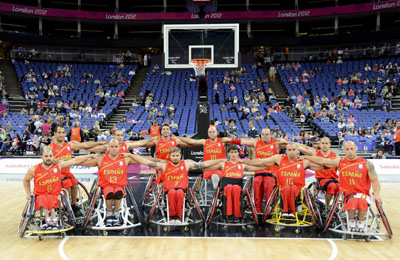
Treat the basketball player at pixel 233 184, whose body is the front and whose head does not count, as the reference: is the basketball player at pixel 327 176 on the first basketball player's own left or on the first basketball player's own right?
on the first basketball player's own left

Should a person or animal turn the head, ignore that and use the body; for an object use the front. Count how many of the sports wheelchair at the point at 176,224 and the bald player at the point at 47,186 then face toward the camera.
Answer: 2

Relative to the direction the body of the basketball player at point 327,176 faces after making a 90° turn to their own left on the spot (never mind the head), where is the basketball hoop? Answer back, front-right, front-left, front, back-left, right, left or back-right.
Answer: back-left

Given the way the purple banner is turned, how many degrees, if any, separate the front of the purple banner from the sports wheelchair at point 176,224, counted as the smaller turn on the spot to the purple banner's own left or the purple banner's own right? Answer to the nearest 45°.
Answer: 0° — it already faces it

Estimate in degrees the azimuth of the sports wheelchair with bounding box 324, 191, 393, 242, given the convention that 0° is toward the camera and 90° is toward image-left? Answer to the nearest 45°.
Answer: approximately 0°

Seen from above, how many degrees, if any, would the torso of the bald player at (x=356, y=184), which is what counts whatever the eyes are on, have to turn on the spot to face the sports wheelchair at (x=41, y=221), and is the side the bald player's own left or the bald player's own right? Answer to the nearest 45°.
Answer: approximately 90° to the bald player's own right

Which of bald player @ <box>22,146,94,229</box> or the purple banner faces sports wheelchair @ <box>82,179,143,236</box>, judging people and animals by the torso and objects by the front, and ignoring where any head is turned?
the purple banner

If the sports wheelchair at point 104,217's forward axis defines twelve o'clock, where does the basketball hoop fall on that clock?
The basketball hoop is roughly at 7 o'clock from the sports wheelchair.

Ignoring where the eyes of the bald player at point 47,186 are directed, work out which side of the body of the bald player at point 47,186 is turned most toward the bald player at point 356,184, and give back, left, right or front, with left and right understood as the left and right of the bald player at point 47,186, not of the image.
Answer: left
